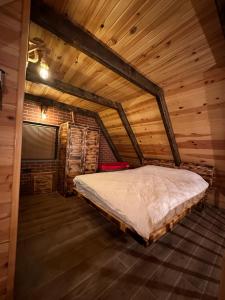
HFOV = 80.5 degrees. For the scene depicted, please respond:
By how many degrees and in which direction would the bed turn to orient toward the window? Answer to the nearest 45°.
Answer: approximately 90° to its right

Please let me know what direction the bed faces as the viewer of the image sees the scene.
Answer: facing the viewer and to the left of the viewer

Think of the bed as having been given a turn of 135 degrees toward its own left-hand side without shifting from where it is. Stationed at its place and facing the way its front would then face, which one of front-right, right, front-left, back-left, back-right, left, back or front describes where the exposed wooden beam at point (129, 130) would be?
left

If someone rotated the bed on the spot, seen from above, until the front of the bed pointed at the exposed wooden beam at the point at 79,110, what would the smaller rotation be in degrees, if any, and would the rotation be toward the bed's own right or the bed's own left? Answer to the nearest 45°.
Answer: approximately 90° to the bed's own right

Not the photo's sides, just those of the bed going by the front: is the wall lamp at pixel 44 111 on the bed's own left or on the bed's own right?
on the bed's own right
